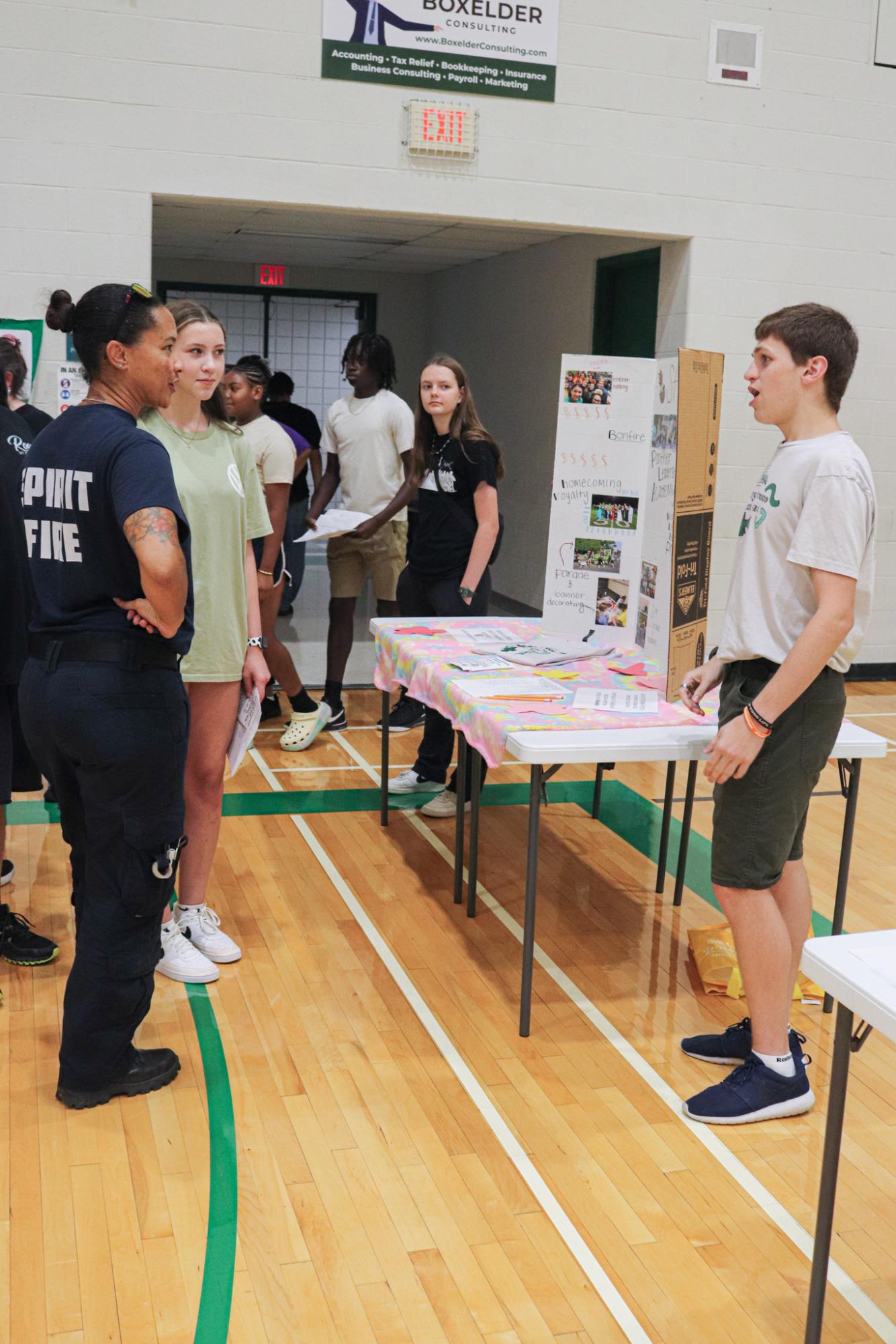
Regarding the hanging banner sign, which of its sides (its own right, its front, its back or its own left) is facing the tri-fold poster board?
front

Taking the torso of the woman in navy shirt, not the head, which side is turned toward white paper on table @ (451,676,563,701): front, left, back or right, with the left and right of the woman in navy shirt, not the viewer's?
front

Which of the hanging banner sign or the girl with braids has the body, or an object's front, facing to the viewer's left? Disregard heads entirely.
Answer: the girl with braids

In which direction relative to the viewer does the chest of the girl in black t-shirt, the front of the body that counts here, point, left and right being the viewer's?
facing the viewer and to the left of the viewer

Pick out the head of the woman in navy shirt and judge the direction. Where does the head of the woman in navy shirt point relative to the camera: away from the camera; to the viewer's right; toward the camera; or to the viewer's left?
to the viewer's right

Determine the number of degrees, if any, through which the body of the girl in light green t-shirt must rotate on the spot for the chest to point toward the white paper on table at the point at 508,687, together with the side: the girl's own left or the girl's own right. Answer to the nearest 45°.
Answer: approximately 45° to the girl's own left

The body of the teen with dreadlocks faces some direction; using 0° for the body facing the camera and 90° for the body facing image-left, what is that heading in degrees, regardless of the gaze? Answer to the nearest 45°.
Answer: approximately 45°

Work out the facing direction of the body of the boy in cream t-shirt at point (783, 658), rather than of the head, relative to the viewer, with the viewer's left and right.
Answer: facing to the left of the viewer

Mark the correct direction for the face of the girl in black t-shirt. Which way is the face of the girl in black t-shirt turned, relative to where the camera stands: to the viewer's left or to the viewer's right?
to the viewer's left

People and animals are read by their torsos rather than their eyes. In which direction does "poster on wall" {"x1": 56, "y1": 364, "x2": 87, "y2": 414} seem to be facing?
toward the camera

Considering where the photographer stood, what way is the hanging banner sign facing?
facing the viewer

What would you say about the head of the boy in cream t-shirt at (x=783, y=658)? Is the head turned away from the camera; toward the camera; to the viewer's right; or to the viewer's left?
to the viewer's left

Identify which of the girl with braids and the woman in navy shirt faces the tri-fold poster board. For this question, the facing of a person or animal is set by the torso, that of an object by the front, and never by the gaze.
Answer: the woman in navy shirt

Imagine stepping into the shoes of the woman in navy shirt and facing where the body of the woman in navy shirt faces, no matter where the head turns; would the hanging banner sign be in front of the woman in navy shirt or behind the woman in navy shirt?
in front
